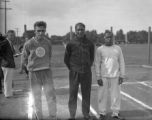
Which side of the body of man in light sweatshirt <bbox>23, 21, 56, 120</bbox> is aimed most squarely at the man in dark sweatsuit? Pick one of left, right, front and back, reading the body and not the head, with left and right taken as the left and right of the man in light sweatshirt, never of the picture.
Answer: left

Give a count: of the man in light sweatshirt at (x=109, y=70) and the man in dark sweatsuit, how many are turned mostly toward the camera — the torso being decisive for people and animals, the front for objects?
2

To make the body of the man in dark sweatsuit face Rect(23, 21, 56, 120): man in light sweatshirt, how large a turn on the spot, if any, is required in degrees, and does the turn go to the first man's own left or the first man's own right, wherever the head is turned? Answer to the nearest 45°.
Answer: approximately 90° to the first man's own right

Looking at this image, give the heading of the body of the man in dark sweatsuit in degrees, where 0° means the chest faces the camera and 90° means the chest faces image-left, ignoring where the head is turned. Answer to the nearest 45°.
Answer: approximately 0°

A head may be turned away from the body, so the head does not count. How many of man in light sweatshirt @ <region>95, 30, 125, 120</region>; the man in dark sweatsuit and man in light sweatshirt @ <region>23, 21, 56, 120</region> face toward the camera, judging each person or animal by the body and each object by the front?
3
